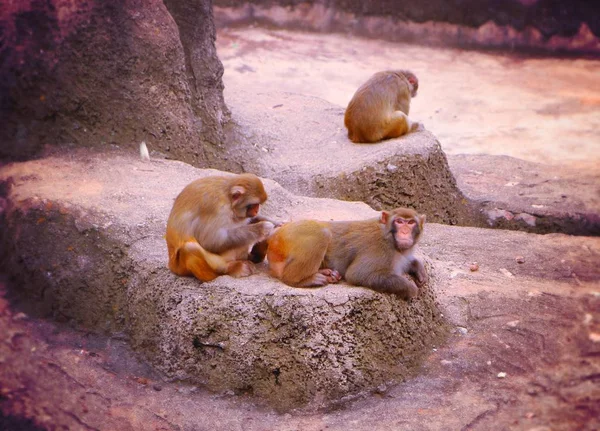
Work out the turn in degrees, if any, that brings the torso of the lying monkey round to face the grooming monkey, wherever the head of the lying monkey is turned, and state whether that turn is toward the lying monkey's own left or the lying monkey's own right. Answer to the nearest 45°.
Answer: approximately 180°

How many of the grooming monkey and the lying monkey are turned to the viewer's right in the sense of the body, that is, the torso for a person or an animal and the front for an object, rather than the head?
2

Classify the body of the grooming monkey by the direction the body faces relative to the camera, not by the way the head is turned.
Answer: to the viewer's right

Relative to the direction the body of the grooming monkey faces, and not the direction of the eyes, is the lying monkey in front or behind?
in front

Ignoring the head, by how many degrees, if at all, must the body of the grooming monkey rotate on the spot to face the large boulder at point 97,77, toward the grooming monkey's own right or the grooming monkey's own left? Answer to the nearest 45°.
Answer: approximately 135° to the grooming monkey's own left

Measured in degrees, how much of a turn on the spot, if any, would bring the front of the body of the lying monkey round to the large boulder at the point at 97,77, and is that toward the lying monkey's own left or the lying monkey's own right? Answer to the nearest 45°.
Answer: approximately 135° to the lying monkey's own left

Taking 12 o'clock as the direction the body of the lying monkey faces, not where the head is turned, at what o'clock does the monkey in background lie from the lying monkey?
The monkey in background is roughly at 9 o'clock from the lying monkey.

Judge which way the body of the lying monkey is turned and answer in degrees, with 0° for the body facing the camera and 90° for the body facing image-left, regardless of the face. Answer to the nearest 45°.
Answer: approximately 270°

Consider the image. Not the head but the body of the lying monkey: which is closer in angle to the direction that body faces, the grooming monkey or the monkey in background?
the monkey in background

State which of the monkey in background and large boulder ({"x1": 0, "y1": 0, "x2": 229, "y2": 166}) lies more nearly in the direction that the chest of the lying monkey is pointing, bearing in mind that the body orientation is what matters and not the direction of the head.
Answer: the monkey in background

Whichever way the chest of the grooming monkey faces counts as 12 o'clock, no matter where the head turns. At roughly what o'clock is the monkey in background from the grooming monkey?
The monkey in background is roughly at 10 o'clock from the grooming monkey.

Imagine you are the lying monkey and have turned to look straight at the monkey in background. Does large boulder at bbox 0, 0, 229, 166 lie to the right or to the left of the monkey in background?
left
